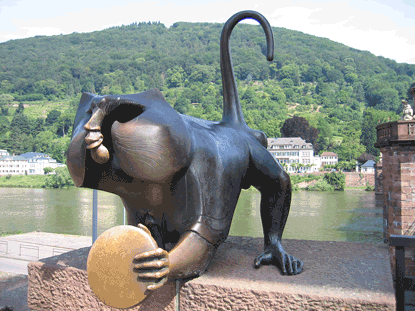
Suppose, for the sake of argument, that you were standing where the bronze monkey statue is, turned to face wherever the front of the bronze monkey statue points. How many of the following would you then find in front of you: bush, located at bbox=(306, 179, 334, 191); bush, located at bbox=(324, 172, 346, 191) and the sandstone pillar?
0

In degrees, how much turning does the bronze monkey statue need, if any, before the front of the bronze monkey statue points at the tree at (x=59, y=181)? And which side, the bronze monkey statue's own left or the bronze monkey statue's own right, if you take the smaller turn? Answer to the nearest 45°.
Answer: approximately 135° to the bronze monkey statue's own right

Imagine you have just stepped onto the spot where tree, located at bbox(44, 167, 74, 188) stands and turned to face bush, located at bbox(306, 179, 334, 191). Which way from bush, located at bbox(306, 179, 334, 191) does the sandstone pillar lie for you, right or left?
right

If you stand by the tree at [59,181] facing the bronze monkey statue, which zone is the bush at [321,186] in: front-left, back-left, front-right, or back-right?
front-left

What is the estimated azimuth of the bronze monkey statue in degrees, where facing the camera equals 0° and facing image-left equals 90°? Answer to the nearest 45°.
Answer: approximately 45°

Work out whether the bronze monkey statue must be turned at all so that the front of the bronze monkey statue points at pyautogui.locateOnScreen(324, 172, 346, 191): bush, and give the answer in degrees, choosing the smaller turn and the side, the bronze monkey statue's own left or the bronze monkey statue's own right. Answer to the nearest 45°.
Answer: approximately 135° to the bronze monkey statue's own right

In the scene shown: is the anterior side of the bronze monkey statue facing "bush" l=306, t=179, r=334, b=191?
no

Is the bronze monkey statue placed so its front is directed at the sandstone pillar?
no
